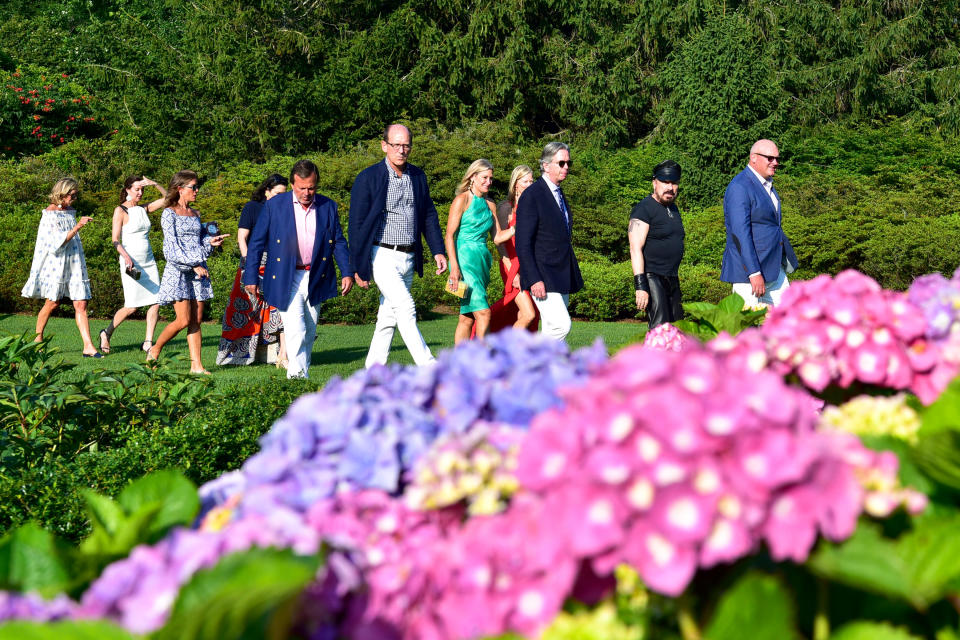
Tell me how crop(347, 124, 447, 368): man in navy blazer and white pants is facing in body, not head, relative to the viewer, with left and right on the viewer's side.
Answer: facing the viewer and to the right of the viewer

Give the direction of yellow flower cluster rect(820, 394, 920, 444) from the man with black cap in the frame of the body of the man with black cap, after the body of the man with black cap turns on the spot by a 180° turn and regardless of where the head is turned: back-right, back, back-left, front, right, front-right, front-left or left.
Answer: back-left

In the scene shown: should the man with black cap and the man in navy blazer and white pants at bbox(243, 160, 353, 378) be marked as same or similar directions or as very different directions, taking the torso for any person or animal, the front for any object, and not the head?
same or similar directions

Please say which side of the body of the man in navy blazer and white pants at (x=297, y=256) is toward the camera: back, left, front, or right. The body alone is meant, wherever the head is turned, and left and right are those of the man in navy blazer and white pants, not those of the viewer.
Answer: front

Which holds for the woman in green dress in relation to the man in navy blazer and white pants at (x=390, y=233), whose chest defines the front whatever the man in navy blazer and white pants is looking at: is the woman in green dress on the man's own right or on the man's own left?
on the man's own left

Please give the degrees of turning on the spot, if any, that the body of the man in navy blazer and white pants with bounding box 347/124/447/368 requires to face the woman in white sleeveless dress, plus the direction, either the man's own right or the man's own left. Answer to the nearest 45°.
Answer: approximately 180°

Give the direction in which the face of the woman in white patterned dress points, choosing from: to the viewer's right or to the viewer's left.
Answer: to the viewer's right

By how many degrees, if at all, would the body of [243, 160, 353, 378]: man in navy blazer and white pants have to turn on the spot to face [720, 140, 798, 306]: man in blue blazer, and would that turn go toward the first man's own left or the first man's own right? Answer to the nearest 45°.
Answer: approximately 90° to the first man's own left

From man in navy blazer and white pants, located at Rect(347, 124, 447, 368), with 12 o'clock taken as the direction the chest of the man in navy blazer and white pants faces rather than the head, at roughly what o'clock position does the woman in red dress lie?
The woman in red dress is roughly at 9 o'clock from the man in navy blazer and white pants.

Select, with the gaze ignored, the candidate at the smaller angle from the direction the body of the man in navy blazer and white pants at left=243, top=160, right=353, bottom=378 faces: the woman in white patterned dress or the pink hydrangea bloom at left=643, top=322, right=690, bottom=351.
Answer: the pink hydrangea bloom

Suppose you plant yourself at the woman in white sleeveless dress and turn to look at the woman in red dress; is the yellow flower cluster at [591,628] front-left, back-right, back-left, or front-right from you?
front-right

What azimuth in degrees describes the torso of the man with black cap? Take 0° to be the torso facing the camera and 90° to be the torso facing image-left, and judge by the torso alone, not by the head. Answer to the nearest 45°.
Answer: approximately 315°

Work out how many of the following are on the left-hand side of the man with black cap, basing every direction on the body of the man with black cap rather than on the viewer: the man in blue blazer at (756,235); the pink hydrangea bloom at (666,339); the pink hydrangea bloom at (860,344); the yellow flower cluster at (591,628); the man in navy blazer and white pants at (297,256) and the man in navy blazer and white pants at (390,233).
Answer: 1

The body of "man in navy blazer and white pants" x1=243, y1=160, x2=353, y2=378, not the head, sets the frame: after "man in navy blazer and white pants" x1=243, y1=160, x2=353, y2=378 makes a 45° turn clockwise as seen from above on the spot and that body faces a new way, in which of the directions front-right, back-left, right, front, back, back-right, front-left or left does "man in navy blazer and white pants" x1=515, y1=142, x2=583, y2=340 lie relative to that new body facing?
left

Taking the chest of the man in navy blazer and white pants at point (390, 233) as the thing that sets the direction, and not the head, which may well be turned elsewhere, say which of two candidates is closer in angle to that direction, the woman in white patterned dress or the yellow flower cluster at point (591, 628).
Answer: the yellow flower cluster

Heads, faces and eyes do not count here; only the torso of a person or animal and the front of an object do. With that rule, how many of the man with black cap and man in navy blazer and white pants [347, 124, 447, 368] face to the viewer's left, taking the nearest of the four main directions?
0
